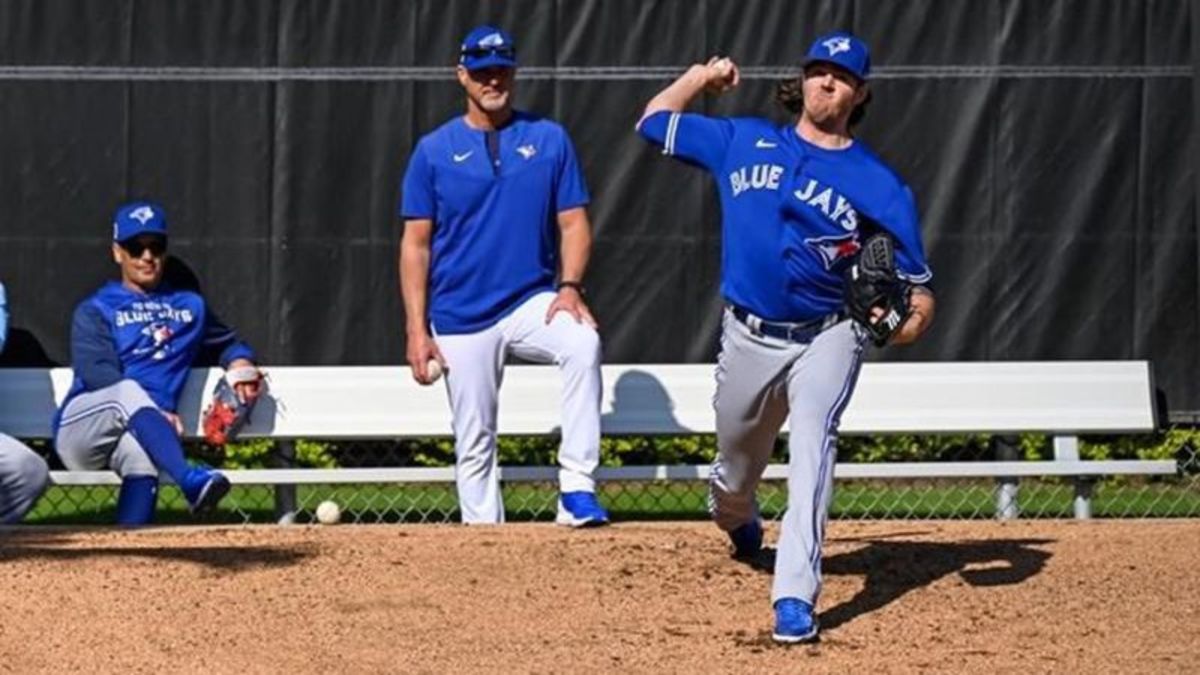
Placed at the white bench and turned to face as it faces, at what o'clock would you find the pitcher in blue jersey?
The pitcher in blue jersey is roughly at 12 o'clock from the white bench.

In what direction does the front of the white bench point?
toward the camera

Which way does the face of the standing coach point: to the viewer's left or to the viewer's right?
to the viewer's right

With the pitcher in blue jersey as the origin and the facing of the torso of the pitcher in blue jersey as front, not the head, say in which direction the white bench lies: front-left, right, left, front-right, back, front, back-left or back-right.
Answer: back

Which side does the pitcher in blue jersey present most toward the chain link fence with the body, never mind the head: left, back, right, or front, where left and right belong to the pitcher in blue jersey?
back

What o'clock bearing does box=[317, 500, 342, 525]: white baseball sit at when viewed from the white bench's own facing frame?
The white baseball is roughly at 3 o'clock from the white bench.

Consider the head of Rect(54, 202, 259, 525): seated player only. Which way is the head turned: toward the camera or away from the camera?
toward the camera

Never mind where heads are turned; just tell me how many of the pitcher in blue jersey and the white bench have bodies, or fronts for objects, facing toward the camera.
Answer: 2

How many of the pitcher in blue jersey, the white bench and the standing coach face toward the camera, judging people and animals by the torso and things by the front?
3

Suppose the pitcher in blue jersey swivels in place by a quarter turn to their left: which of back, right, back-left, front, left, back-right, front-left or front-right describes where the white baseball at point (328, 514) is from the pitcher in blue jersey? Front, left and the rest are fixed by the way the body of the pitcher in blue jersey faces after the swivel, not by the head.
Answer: back-left

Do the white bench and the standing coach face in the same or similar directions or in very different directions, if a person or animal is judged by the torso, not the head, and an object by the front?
same or similar directions

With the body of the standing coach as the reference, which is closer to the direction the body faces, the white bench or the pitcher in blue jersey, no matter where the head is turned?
the pitcher in blue jersey

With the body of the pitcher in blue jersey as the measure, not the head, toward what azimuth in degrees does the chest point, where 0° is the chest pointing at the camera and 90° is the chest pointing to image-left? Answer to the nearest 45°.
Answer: approximately 0°

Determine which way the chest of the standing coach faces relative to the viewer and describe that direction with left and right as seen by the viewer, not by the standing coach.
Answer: facing the viewer

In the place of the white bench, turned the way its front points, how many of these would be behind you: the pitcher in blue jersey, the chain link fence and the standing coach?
1

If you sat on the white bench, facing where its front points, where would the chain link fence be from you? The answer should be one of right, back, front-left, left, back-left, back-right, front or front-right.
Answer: back
